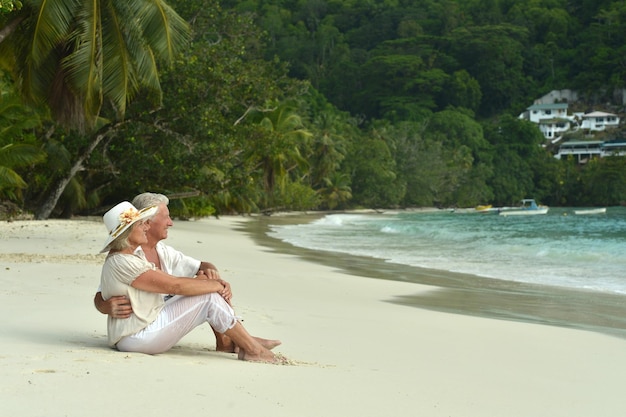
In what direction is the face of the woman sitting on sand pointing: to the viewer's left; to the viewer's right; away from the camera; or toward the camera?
to the viewer's right

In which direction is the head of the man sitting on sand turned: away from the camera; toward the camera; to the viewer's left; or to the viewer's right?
to the viewer's right

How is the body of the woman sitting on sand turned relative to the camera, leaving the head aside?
to the viewer's right

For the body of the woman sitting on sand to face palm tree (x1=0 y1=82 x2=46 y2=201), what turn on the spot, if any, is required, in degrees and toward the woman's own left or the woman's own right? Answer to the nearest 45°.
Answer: approximately 90° to the woman's own left

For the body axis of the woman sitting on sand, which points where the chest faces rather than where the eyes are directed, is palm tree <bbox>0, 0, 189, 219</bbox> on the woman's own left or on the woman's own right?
on the woman's own left
